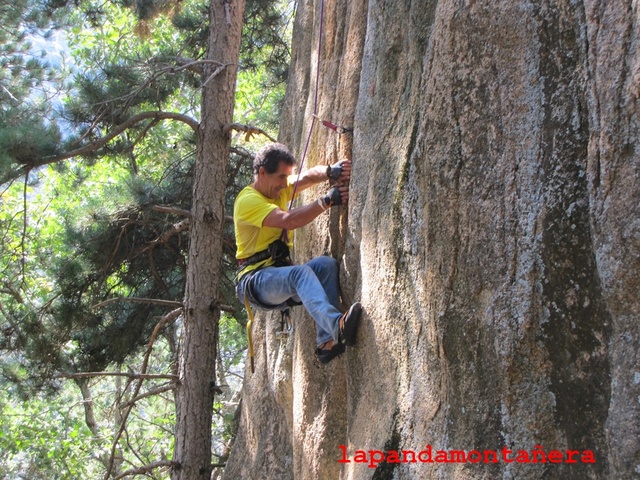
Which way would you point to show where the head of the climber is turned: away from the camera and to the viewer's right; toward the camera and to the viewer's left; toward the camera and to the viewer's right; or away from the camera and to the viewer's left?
toward the camera and to the viewer's right

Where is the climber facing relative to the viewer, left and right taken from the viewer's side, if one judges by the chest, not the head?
facing to the right of the viewer

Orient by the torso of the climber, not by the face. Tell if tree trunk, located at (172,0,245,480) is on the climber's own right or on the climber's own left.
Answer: on the climber's own left
